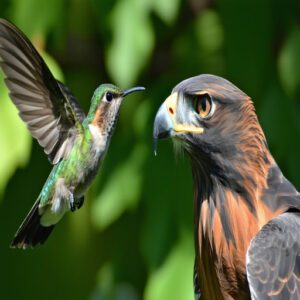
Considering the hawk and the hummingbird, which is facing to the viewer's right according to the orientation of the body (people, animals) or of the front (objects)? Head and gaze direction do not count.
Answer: the hummingbird

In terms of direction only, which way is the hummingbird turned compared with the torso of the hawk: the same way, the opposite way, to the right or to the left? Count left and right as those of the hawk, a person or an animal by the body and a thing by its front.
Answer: the opposite way

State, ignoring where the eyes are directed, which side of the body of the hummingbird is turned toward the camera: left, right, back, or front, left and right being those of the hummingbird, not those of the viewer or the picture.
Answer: right

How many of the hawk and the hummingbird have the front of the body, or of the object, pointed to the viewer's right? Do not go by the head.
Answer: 1

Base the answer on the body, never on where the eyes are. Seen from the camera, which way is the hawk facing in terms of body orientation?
to the viewer's left
